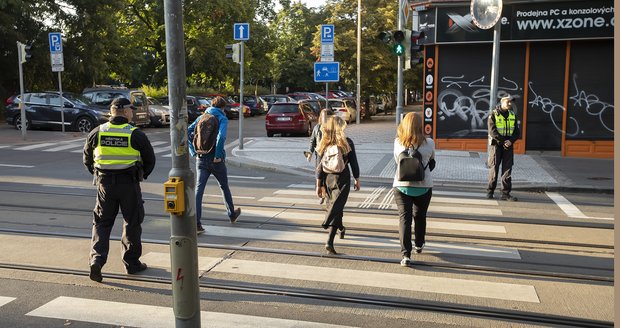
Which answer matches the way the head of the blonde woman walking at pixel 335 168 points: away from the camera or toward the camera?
away from the camera

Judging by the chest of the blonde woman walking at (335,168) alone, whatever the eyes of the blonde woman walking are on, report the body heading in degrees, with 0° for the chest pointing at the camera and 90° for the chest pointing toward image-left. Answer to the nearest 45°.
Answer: approximately 180°

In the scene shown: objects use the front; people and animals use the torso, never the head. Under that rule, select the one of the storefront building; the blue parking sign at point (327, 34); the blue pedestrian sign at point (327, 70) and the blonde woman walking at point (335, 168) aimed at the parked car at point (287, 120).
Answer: the blonde woman walking

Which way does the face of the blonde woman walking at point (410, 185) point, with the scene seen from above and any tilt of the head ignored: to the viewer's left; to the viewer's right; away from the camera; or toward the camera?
away from the camera

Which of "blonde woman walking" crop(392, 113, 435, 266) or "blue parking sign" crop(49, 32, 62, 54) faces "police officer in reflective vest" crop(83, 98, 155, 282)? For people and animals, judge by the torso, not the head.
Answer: the blue parking sign

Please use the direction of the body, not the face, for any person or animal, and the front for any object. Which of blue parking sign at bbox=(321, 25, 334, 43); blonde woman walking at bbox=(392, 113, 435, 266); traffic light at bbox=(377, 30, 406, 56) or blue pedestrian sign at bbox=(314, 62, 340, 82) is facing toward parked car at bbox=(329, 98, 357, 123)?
the blonde woman walking

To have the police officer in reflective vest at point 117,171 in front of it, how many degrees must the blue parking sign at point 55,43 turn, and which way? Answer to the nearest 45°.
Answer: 0° — it already faces them

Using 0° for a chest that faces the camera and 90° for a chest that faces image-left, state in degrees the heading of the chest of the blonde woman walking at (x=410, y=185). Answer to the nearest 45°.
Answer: approximately 180°

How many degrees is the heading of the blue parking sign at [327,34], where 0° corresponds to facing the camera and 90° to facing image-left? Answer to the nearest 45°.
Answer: approximately 0°

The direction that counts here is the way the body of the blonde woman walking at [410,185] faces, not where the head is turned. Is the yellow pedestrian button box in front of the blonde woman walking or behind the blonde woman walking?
behind

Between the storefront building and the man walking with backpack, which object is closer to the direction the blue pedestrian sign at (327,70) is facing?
the man walking with backpack

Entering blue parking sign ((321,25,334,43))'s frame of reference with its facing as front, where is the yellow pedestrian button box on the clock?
The yellow pedestrian button box is roughly at 12 o'clock from the blue parking sign.

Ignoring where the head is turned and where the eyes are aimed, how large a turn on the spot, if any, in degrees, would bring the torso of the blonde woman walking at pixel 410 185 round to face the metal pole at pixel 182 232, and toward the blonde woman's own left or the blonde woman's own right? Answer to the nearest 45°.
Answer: approximately 135° to the blonde woman's own left
